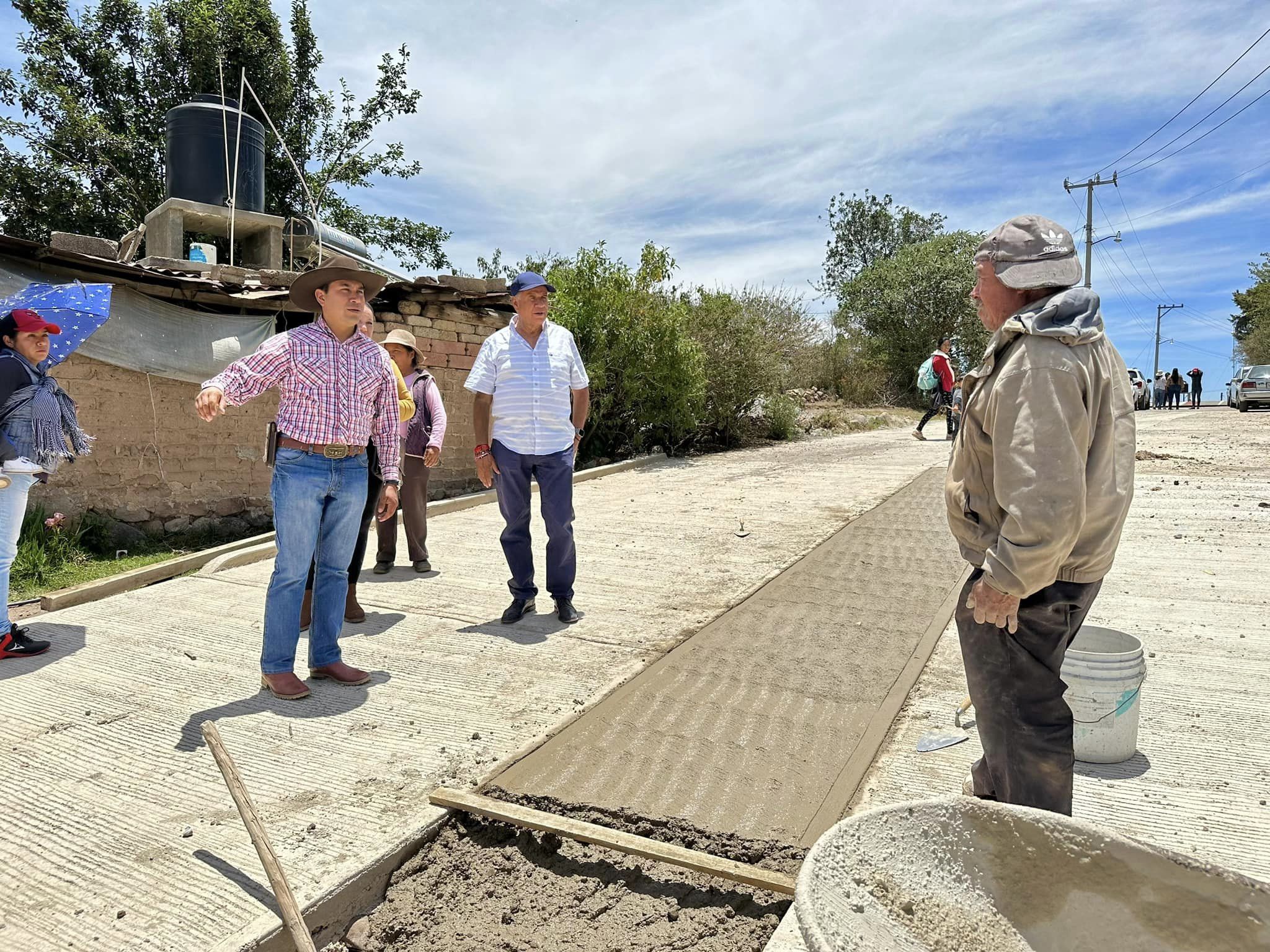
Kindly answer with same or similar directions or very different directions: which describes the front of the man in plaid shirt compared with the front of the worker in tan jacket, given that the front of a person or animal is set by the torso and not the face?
very different directions

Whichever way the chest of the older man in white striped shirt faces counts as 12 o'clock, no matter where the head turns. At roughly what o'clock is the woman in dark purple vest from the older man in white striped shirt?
The woman in dark purple vest is roughly at 5 o'clock from the older man in white striped shirt.

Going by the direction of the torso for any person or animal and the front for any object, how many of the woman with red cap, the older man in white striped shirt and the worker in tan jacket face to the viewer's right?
1

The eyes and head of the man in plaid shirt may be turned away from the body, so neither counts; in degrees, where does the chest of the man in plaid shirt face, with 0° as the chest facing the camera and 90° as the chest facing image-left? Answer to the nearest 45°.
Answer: approximately 315°

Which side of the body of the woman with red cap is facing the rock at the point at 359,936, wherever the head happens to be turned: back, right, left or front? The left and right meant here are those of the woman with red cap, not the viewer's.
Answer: right

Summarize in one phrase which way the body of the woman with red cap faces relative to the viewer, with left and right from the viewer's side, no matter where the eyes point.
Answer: facing to the right of the viewer

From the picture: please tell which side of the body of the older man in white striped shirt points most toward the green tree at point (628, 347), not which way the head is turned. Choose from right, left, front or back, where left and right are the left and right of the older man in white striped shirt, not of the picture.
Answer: back

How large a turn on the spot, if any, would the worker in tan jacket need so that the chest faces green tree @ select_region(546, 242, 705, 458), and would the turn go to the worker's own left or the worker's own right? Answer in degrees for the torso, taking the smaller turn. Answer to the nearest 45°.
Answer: approximately 45° to the worker's own right

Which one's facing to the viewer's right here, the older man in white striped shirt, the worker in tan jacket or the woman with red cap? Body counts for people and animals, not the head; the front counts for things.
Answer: the woman with red cap

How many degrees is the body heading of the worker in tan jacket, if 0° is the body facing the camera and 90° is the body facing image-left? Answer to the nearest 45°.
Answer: approximately 90°

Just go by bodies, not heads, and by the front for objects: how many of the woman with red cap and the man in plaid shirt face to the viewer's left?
0

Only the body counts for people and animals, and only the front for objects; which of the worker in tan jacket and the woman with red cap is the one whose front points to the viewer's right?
the woman with red cap

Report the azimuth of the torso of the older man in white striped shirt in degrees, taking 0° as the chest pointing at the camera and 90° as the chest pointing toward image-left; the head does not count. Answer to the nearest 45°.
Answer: approximately 0°

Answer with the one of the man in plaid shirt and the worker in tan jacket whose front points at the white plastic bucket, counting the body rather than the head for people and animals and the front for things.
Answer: the man in plaid shirt

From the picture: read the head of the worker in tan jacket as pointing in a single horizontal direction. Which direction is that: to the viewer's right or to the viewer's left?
to the viewer's left

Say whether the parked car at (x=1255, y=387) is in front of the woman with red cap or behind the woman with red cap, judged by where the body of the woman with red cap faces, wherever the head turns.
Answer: in front
